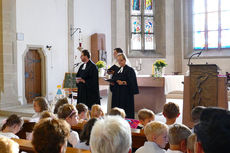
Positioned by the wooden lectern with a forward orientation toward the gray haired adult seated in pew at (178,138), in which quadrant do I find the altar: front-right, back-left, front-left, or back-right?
back-right

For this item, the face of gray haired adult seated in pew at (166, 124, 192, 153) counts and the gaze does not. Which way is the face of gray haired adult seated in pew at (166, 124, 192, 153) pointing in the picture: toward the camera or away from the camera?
away from the camera

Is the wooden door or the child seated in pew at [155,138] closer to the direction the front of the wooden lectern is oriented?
the child seated in pew

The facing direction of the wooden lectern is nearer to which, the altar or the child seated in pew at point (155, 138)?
the child seated in pew

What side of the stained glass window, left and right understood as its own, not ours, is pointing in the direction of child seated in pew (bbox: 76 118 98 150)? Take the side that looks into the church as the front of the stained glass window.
front

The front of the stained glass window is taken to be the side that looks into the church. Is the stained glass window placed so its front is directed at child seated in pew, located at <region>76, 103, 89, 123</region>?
yes

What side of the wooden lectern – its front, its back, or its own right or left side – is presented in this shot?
front

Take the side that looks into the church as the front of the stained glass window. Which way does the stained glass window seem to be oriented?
toward the camera

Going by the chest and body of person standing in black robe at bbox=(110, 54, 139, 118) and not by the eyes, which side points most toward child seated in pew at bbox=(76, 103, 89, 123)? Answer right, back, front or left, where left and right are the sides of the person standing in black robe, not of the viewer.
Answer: front

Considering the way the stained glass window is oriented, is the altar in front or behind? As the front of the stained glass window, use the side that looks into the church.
in front

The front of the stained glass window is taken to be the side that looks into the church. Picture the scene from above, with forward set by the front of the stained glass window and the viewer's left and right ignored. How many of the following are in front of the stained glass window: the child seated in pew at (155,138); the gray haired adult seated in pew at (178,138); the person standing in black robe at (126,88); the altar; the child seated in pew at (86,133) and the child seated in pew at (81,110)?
6

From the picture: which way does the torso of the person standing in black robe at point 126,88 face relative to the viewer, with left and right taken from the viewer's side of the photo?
facing the viewer and to the left of the viewer

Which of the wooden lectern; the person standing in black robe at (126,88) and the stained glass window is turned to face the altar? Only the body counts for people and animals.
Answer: the stained glass window

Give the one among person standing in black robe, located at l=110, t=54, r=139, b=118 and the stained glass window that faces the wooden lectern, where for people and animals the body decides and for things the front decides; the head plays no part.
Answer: the stained glass window

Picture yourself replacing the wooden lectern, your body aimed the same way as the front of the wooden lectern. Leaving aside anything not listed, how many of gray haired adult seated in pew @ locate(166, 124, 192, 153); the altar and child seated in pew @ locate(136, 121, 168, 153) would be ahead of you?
2
